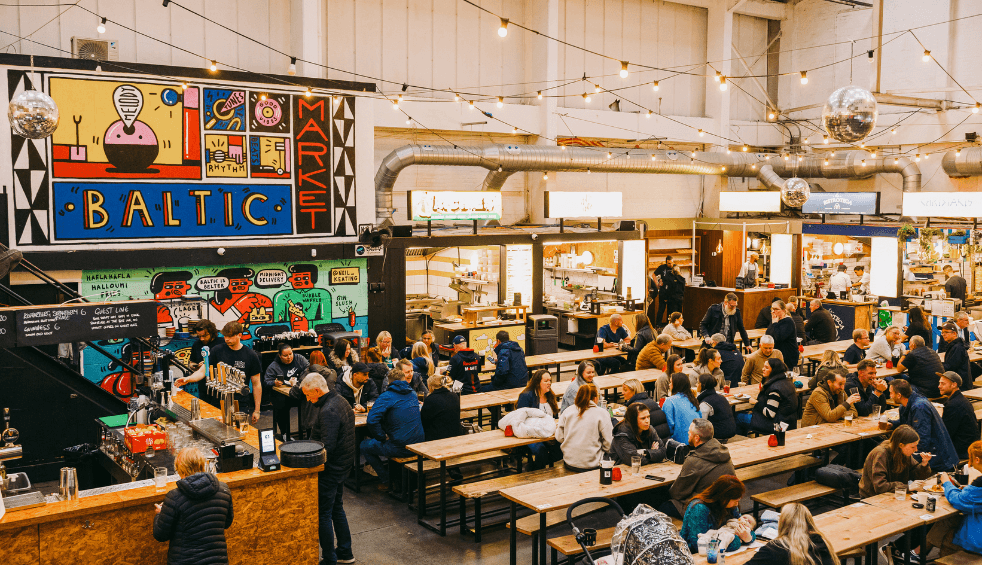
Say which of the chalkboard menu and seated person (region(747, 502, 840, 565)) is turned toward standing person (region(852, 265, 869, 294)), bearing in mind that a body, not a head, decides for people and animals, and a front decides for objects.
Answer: the seated person

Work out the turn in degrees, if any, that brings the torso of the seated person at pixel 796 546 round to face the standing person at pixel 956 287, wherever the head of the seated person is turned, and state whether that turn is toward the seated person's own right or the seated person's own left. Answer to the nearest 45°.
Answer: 0° — they already face them

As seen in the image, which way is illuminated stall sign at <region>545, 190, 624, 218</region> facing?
toward the camera

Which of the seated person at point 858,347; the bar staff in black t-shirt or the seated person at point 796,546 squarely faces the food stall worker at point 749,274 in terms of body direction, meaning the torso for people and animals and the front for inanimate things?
the seated person at point 796,546

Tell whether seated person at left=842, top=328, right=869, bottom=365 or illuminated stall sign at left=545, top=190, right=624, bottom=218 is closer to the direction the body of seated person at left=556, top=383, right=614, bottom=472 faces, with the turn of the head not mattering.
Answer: the illuminated stall sign

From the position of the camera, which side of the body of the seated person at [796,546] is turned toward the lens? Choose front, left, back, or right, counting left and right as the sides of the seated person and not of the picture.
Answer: back

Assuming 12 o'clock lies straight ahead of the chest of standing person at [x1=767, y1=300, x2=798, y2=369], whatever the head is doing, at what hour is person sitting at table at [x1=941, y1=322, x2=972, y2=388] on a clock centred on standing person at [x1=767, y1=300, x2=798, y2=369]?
person sitting at table at [x1=941, y1=322, x2=972, y2=388] is roughly at 8 o'clock from standing person at [x1=767, y1=300, x2=798, y2=369].

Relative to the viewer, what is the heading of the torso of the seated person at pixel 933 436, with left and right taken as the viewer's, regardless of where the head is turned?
facing to the left of the viewer

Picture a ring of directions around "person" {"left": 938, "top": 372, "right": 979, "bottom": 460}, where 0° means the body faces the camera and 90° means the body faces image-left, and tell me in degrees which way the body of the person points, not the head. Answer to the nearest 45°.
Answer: approximately 90°

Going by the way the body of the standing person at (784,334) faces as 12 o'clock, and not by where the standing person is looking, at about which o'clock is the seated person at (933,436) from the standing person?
The seated person is roughly at 10 o'clock from the standing person.

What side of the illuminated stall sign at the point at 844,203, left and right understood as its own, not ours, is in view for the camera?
front

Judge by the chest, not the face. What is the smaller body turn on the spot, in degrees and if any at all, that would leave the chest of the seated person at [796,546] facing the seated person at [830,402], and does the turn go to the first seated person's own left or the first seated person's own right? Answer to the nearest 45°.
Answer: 0° — they already face them

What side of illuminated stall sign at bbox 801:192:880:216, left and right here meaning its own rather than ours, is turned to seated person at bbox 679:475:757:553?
front

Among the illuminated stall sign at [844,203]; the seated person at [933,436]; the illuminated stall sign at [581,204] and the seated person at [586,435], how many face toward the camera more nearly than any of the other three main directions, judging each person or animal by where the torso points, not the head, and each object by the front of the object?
2

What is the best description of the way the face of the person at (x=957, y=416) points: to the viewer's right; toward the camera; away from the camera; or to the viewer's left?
to the viewer's left

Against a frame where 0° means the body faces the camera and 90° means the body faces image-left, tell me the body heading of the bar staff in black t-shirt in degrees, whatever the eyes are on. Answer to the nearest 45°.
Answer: approximately 45°

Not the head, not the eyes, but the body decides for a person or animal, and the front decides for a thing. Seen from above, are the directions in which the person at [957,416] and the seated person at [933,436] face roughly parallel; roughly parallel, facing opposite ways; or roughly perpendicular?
roughly parallel

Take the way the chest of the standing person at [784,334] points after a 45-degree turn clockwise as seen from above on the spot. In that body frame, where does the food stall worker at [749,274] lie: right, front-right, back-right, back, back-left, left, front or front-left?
right

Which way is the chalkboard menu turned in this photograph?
toward the camera

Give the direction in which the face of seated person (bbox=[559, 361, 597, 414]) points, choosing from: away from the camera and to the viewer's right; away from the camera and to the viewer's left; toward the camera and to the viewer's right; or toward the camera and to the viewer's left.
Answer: toward the camera and to the viewer's right

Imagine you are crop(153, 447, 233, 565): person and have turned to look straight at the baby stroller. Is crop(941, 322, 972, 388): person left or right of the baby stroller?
left
